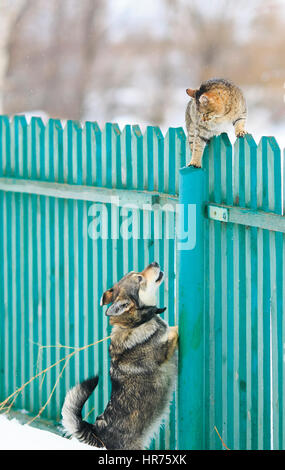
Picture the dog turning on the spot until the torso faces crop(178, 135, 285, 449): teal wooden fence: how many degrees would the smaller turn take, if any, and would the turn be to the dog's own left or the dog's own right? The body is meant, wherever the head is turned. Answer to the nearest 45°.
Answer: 0° — it already faces it

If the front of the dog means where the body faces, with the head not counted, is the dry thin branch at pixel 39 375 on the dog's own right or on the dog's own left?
on the dog's own left
